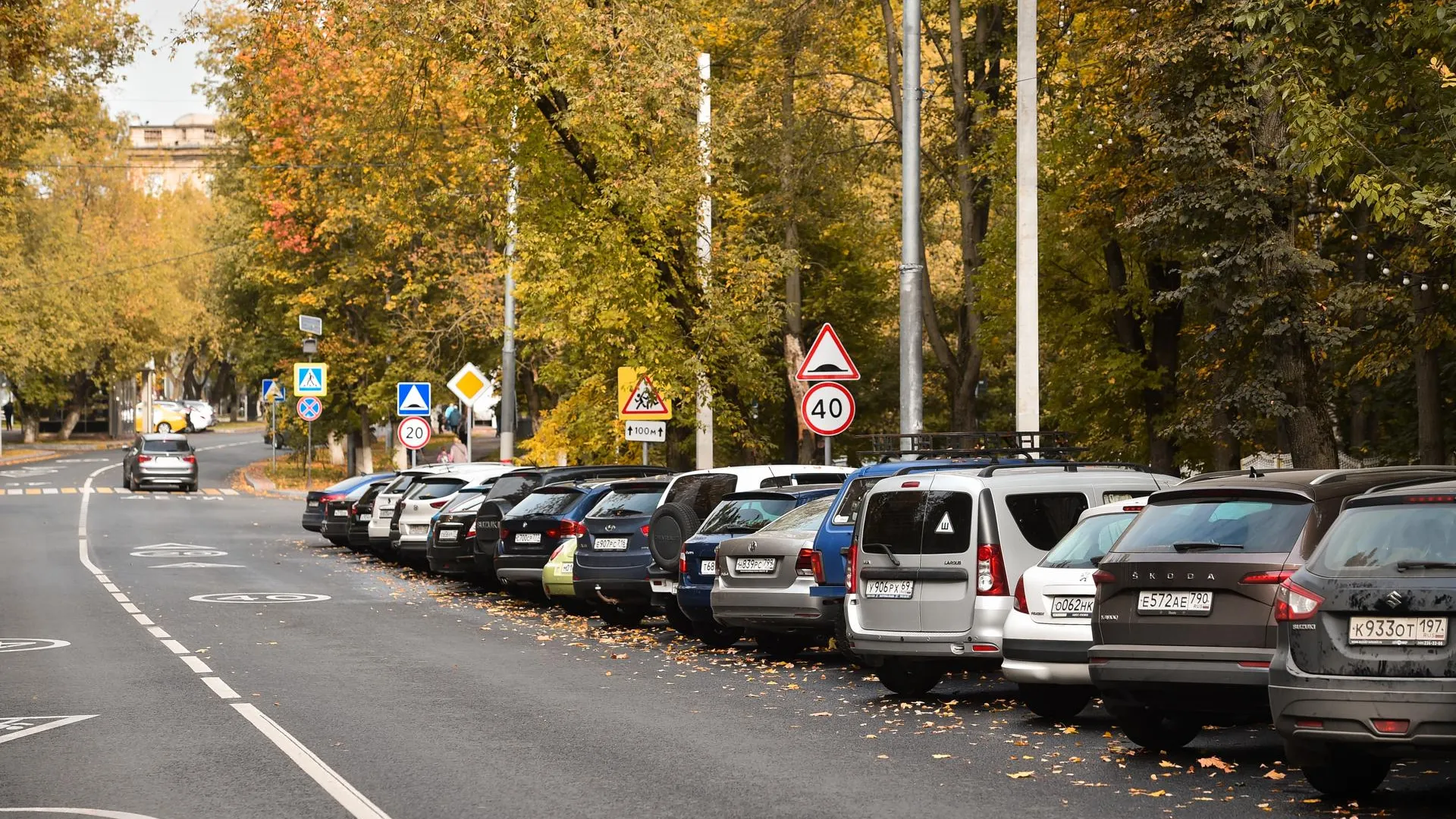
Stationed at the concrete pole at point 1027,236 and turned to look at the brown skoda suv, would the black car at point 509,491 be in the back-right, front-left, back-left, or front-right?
back-right

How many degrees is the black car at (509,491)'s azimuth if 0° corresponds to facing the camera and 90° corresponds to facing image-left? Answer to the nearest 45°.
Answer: approximately 225°

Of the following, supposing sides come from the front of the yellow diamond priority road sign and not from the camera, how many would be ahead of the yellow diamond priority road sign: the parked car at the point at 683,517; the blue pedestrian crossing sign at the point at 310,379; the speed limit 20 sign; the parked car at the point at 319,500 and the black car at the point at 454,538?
2

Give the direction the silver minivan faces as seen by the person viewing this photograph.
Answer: facing away from the viewer and to the right of the viewer

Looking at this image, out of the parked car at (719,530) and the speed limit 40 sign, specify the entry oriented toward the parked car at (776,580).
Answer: the speed limit 40 sign

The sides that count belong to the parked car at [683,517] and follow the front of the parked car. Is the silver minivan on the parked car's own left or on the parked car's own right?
on the parked car's own right

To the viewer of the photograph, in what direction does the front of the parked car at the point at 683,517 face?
facing away from the viewer and to the right of the viewer

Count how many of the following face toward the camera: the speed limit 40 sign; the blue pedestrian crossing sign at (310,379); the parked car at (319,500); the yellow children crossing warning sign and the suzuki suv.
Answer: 3

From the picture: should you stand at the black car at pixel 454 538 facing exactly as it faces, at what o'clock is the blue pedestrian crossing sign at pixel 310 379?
The blue pedestrian crossing sign is roughly at 10 o'clock from the black car.
